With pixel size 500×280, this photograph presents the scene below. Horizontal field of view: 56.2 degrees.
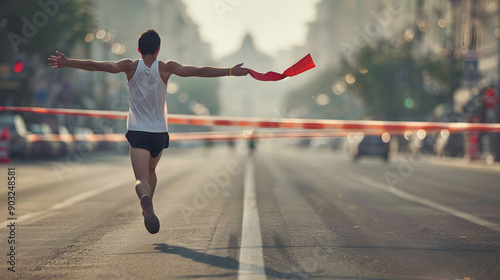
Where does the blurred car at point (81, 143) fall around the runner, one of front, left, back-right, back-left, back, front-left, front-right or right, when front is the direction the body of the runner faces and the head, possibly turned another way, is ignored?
front

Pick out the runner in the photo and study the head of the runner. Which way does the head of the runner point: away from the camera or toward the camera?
away from the camera

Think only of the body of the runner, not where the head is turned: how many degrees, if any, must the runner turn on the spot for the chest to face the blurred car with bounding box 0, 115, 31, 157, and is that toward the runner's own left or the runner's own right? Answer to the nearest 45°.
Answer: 0° — they already face it

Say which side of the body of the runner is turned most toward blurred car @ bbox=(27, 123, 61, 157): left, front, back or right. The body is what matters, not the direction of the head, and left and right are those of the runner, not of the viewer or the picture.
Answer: front

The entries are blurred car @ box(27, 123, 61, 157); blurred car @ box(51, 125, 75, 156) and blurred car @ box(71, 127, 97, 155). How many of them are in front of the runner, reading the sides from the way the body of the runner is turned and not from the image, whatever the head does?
3

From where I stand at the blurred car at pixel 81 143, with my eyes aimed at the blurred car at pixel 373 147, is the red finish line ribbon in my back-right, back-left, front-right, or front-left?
front-right

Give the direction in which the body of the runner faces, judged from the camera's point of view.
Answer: away from the camera

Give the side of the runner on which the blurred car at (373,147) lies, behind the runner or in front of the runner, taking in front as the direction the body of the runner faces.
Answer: in front
